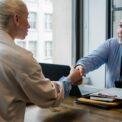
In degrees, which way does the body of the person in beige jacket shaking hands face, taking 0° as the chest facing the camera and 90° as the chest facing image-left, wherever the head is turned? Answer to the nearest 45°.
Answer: approximately 225°

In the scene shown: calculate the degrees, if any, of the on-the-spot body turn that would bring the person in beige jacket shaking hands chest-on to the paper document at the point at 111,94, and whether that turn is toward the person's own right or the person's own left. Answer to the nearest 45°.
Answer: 0° — they already face it

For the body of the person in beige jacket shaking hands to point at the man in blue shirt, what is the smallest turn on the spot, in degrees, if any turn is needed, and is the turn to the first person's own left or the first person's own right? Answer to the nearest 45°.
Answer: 0° — they already face them
